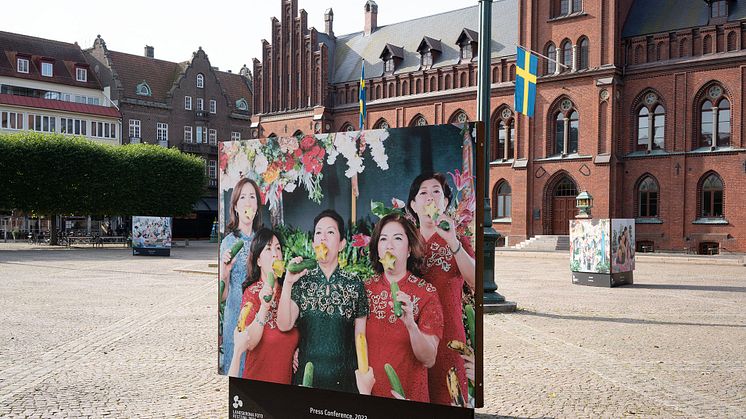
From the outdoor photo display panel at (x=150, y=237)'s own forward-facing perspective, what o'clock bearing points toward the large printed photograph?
The large printed photograph is roughly at 12 o'clock from the outdoor photo display panel.

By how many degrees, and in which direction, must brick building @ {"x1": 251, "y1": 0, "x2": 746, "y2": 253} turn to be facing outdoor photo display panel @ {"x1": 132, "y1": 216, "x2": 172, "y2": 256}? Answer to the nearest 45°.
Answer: approximately 45° to its right

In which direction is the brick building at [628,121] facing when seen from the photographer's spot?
facing the viewer and to the left of the viewer

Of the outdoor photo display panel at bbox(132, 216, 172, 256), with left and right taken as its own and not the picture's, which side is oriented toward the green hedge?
back

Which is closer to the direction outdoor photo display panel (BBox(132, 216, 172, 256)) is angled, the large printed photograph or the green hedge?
the large printed photograph

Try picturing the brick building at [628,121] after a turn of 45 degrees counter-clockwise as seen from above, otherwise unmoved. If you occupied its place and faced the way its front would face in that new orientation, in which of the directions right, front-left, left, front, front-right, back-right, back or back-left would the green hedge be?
right

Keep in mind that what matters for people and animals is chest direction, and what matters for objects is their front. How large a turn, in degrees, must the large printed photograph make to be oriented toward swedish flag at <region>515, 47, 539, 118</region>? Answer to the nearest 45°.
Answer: approximately 135° to its right

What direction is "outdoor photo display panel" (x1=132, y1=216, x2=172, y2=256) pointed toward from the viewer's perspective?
toward the camera

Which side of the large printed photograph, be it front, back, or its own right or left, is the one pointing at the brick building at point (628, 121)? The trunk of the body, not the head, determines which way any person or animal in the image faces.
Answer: back

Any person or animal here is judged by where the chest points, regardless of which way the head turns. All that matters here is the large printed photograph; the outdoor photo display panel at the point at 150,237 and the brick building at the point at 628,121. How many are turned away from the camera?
0

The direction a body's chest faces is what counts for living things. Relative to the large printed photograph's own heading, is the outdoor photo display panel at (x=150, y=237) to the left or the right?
on its right

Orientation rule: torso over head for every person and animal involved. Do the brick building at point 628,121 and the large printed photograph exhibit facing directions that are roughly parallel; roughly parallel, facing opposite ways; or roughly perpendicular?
roughly parallel
